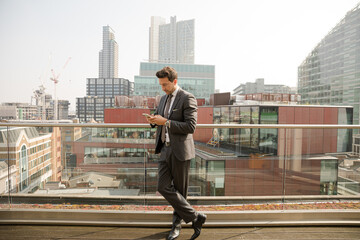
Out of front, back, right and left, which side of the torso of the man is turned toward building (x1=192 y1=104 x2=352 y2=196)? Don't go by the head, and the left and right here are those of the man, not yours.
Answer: back

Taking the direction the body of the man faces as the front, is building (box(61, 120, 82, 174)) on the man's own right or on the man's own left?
on the man's own right

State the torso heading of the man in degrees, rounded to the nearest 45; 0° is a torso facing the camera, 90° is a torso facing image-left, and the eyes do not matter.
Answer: approximately 45°

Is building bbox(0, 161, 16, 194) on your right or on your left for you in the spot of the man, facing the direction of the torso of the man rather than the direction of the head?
on your right

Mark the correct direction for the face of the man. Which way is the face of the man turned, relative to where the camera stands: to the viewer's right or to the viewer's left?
to the viewer's left

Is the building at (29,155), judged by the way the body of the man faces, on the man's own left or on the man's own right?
on the man's own right
